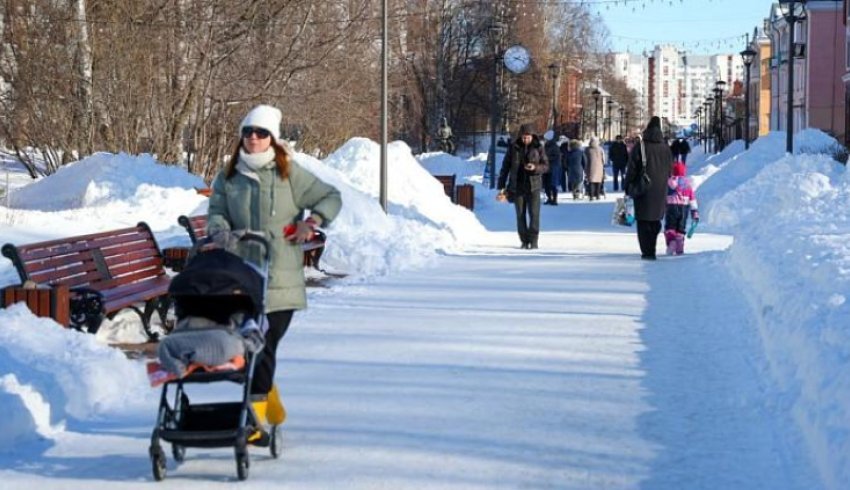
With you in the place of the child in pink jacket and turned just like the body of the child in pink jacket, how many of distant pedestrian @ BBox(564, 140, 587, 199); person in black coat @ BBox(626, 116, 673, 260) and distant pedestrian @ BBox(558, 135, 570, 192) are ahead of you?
2

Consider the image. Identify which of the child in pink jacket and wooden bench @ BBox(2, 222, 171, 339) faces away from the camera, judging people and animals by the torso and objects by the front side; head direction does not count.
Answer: the child in pink jacket

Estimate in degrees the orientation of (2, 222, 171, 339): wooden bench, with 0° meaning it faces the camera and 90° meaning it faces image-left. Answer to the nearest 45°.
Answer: approximately 315°

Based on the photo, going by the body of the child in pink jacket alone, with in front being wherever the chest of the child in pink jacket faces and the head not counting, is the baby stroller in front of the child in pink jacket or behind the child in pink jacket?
behind

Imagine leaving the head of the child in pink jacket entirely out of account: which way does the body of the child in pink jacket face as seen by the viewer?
away from the camera

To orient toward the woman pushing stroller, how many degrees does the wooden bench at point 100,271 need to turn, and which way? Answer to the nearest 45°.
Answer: approximately 45° to its right

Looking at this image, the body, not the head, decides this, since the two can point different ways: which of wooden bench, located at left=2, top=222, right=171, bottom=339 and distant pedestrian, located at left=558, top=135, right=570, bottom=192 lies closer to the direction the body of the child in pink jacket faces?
the distant pedestrian

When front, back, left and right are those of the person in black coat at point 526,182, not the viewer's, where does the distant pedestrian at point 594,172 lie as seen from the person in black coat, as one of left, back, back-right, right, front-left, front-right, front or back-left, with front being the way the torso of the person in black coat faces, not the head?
back
